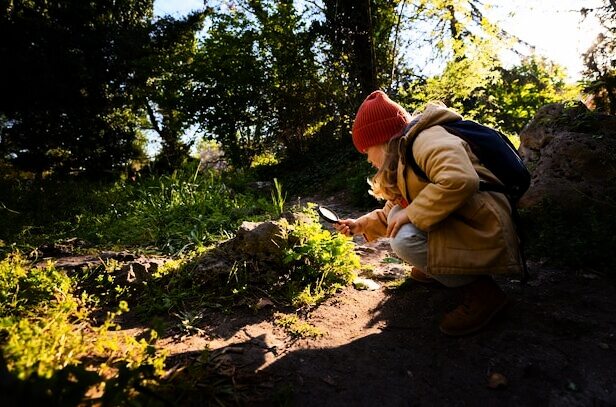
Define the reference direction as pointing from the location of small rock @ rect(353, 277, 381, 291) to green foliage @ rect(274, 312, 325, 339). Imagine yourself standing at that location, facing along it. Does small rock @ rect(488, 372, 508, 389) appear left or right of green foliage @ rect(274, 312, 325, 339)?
left

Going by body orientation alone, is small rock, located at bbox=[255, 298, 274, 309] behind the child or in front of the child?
in front

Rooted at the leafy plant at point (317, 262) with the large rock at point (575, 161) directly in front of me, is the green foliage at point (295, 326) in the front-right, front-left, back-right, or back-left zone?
back-right

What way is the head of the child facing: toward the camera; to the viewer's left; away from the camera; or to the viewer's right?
to the viewer's left

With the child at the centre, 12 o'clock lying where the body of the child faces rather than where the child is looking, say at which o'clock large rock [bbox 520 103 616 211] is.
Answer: The large rock is roughly at 4 o'clock from the child.

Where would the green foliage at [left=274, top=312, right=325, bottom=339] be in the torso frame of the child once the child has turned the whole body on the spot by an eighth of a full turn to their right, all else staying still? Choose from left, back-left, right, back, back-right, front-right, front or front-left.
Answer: front-left

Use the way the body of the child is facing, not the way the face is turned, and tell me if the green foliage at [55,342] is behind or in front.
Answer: in front

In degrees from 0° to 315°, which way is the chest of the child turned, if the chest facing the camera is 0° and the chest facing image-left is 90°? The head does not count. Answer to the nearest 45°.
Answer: approximately 90°

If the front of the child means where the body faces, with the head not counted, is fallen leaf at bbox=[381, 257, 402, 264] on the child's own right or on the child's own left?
on the child's own right
